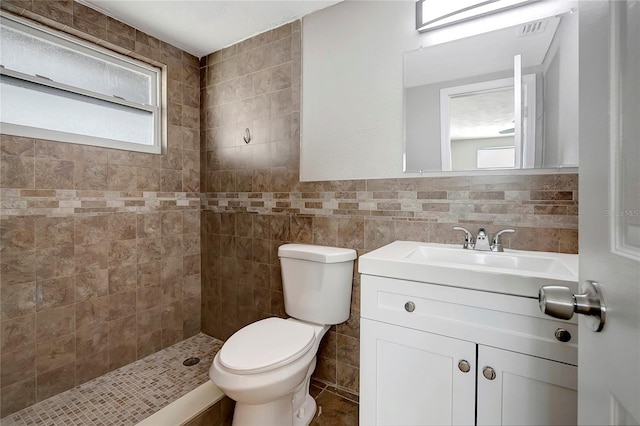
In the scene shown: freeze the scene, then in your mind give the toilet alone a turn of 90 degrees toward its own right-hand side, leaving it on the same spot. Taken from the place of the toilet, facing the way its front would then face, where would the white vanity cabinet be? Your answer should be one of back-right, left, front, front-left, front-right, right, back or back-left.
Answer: back

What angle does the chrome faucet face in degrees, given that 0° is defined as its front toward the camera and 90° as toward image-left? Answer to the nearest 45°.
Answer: approximately 0°

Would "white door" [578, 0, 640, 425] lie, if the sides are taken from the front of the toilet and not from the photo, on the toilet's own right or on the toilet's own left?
on the toilet's own left

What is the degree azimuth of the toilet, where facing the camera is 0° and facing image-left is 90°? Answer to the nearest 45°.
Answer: approximately 45°

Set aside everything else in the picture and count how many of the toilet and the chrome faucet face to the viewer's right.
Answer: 0

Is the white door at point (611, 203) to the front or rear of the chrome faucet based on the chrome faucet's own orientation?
to the front

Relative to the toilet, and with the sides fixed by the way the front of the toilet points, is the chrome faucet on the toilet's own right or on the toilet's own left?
on the toilet's own left

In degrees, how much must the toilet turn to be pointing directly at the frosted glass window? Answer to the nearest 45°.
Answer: approximately 90° to its right
